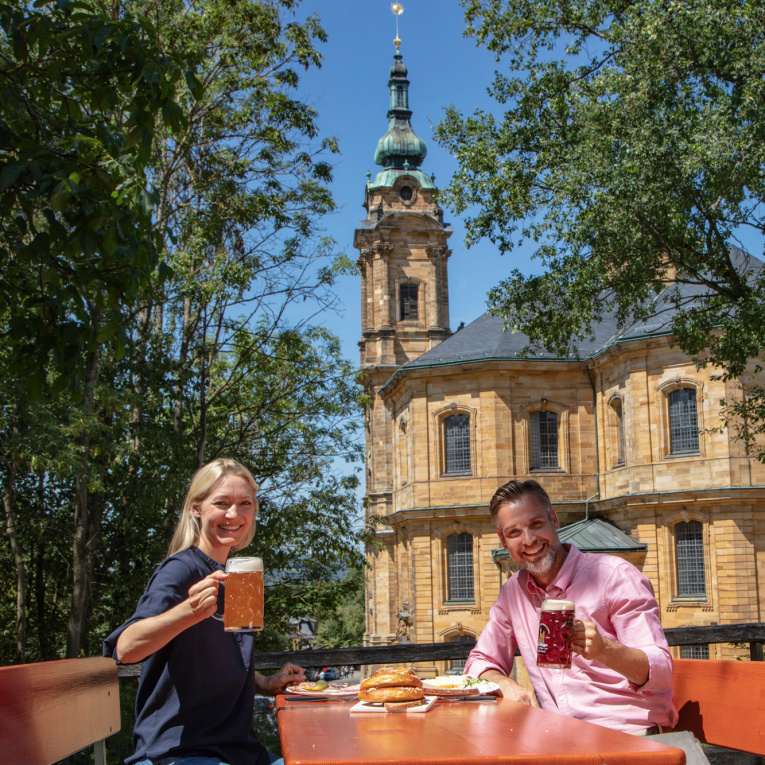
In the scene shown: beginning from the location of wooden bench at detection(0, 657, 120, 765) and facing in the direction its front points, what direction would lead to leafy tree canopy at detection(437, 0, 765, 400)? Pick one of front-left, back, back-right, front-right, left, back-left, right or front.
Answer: left

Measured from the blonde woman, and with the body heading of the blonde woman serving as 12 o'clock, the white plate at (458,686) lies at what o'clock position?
The white plate is roughly at 10 o'clock from the blonde woman.

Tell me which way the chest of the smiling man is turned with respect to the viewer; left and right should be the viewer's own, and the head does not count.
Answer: facing the viewer and to the left of the viewer

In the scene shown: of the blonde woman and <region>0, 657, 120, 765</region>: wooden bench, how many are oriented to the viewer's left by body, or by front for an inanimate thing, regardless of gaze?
0

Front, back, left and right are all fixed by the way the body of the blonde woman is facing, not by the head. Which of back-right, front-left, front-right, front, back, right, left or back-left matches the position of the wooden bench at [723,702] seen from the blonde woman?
front-left

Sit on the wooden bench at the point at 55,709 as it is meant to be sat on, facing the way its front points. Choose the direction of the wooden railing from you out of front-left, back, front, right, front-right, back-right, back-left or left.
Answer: left

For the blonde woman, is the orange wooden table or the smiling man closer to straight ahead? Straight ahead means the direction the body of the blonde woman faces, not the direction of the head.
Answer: the orange wooden table

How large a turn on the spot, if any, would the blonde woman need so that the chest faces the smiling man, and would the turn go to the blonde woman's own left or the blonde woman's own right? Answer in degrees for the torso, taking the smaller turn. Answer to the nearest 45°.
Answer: approximately 45° to the blonde woman's own left

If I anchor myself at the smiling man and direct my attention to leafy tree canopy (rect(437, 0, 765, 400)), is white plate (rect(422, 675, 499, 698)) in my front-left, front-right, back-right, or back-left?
back-left

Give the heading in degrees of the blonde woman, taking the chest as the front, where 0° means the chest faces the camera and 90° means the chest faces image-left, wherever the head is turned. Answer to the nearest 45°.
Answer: approximately 315°

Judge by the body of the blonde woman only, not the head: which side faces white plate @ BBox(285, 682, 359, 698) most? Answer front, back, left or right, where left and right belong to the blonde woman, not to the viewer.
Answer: left

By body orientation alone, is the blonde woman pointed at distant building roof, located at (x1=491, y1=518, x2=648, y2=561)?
no

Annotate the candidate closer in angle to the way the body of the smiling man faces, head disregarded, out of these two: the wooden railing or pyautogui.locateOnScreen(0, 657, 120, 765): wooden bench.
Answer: the wooden bench

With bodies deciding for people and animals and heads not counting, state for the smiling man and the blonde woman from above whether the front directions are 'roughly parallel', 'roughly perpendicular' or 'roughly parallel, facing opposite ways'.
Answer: roughly perpendicular

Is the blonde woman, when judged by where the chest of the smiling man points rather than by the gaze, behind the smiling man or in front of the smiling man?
in front
